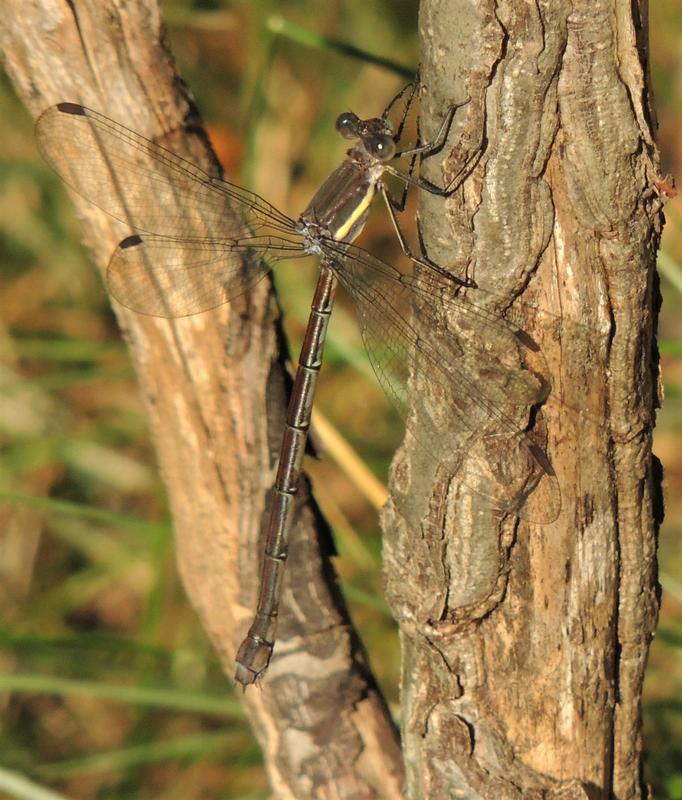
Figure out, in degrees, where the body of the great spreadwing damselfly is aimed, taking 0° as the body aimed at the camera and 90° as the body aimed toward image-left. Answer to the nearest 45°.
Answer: approximately 225°
